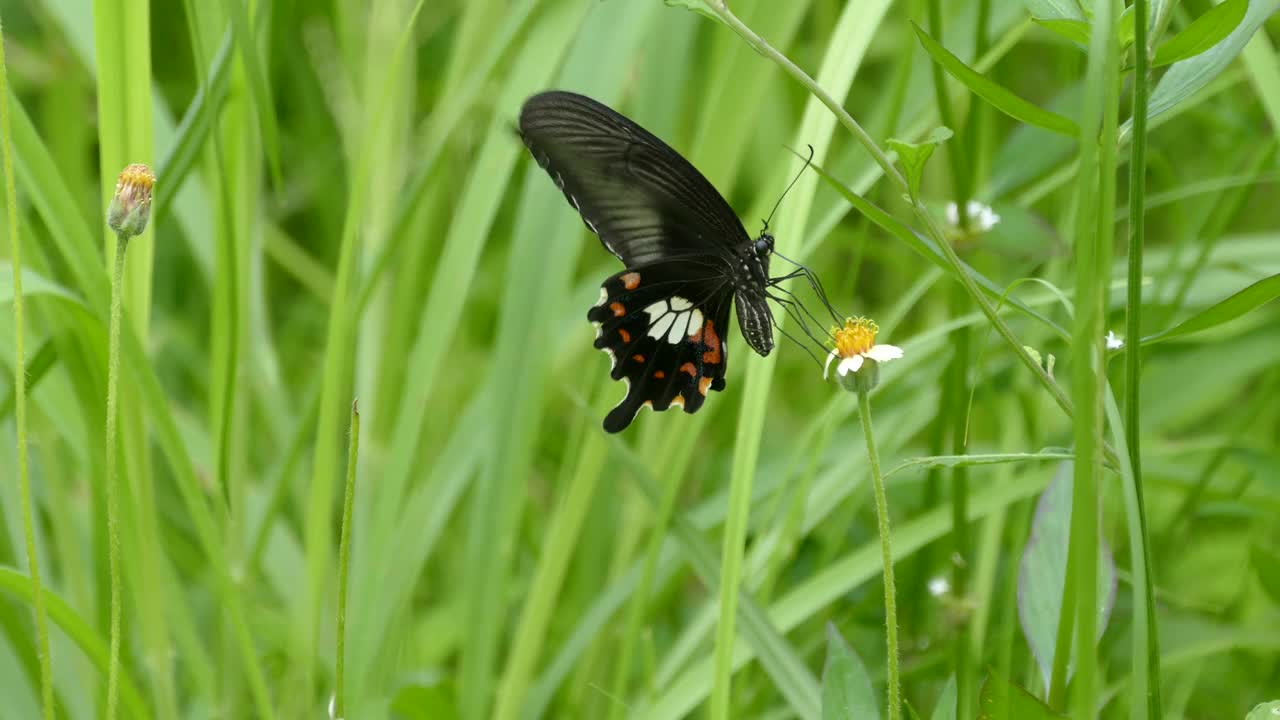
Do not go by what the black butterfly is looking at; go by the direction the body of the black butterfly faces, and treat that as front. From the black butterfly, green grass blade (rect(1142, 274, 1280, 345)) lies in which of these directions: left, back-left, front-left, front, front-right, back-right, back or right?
front-right

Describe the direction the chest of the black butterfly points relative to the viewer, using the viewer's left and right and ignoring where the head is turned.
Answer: facing to the right of the viewer

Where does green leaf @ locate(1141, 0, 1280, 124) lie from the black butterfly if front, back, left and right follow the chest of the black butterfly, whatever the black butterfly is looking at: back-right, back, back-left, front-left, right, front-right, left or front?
front-right
